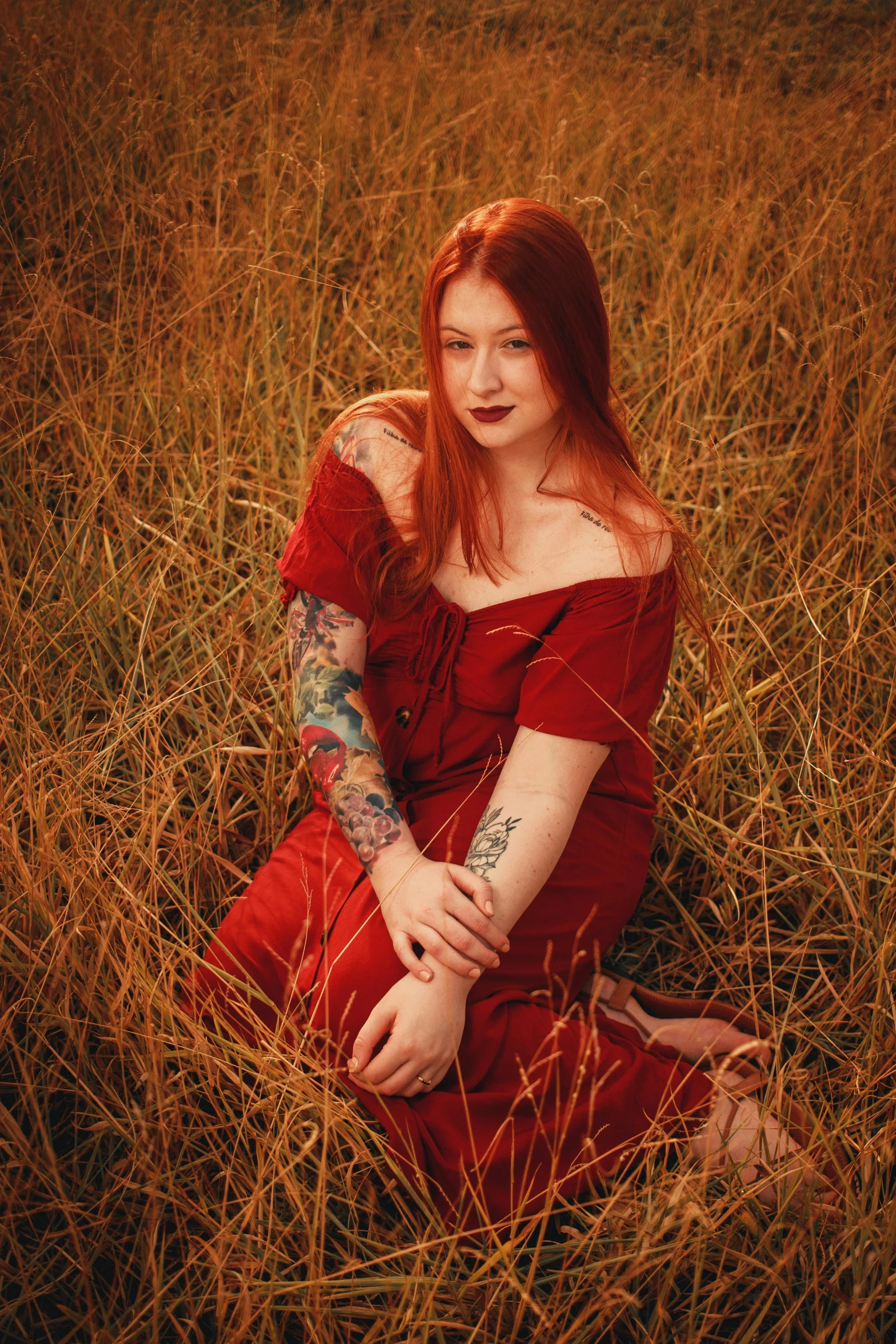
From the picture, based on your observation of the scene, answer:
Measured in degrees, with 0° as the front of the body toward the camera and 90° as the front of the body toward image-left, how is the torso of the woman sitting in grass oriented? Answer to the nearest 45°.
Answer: approximately 45°
